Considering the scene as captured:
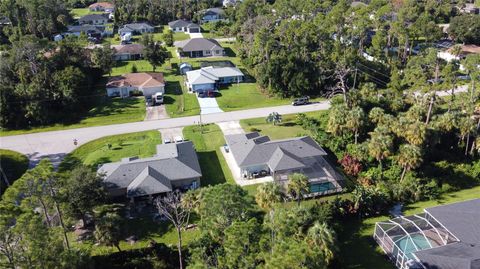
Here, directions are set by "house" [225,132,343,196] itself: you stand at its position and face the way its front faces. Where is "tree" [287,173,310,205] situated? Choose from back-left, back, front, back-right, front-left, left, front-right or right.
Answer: back

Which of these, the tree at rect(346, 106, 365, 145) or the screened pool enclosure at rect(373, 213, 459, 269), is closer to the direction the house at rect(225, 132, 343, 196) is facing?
the tree

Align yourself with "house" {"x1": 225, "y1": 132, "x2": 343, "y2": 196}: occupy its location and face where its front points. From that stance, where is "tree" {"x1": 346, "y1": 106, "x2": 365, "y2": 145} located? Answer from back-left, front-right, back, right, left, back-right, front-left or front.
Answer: front-right

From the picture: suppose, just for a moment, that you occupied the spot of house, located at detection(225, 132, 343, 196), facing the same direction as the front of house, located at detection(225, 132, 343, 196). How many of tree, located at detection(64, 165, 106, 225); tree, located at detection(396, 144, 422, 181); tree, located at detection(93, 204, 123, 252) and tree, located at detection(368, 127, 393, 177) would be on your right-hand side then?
2

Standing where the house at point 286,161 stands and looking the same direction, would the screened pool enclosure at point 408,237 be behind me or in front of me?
behind

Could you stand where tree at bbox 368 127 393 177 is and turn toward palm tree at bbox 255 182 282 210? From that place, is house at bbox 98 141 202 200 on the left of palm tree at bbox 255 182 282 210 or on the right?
right

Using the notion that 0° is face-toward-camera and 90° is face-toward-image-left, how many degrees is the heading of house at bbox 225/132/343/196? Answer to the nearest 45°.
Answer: approximately 180°

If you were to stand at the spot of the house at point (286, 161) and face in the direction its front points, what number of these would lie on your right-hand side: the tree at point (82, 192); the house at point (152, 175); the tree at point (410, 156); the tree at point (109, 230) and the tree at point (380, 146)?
2

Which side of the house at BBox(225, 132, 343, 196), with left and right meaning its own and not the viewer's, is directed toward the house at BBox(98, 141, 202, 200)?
left

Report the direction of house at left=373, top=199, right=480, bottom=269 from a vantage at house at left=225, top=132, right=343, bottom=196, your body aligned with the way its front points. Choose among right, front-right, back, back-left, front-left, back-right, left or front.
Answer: back-right

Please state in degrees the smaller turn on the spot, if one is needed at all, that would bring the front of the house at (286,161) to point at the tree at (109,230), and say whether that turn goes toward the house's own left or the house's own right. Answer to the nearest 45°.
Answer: approximately 135° to the house's own left

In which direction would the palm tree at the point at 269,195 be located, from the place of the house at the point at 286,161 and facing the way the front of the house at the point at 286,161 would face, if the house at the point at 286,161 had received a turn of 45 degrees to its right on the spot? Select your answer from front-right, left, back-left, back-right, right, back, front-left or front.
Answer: back-right

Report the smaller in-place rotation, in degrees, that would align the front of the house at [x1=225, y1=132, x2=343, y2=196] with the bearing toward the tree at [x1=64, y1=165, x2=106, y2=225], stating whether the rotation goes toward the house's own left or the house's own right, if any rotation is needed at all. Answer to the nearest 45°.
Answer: approximately 135° to the house's own left

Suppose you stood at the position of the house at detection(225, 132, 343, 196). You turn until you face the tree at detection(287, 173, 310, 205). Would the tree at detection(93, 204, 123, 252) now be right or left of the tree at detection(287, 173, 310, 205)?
right

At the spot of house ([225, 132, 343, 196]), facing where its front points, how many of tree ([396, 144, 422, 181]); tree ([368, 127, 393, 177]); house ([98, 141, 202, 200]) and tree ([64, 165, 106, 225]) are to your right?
2

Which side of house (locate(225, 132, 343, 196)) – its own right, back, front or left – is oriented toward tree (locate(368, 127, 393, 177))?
right

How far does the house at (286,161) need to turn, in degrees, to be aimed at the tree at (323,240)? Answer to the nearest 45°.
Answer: approximately 180°
